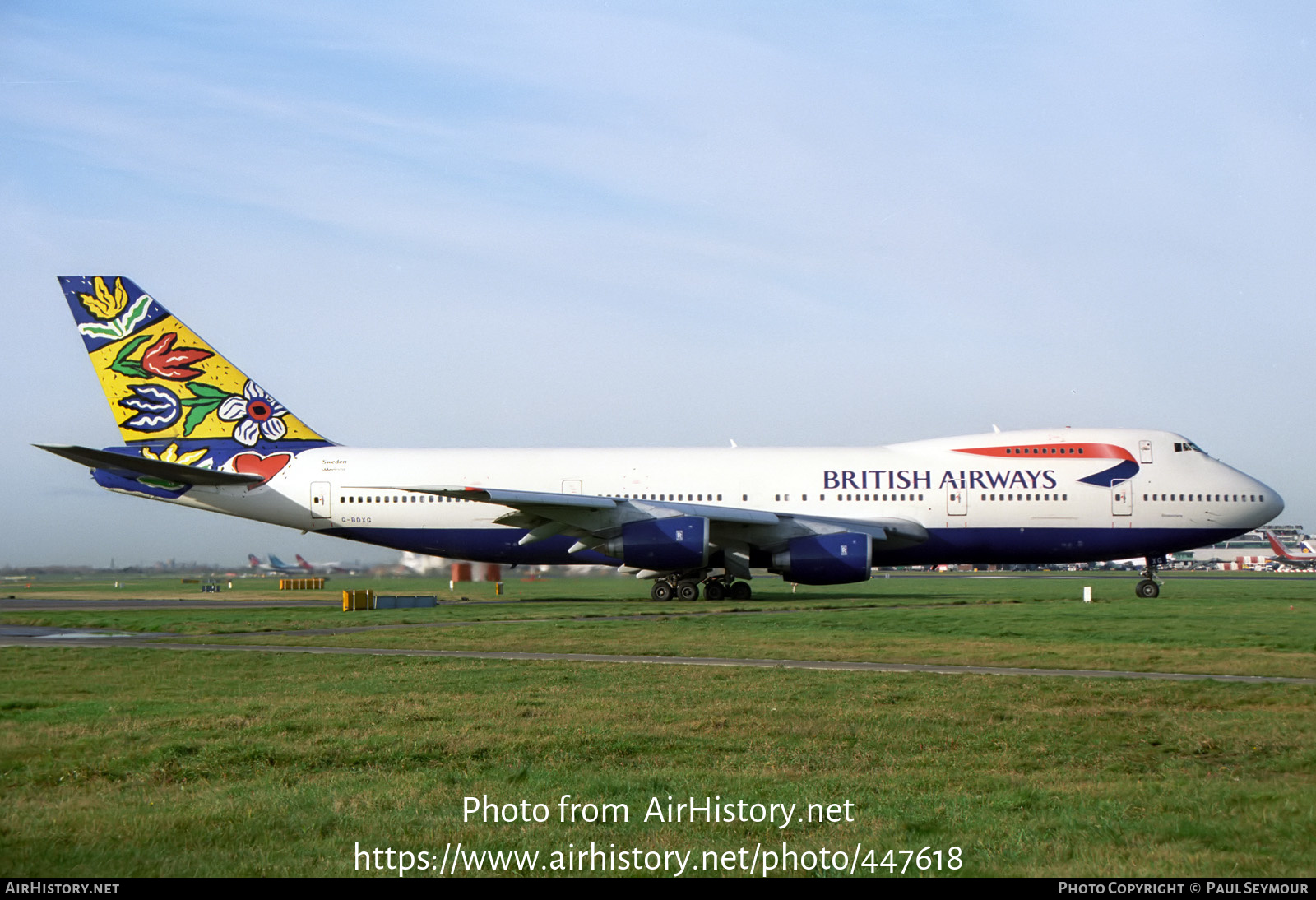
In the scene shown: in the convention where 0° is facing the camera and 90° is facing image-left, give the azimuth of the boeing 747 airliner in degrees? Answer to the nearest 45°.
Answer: approximately 270°
